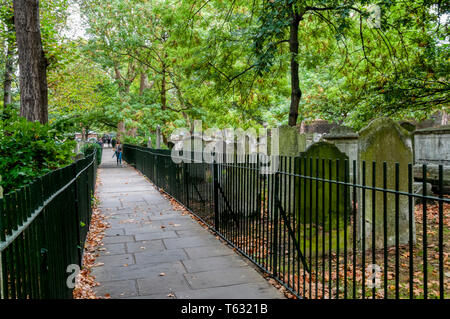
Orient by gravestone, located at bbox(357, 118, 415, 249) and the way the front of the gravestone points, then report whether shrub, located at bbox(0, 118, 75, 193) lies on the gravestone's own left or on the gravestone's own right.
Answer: on the gravestone's own right

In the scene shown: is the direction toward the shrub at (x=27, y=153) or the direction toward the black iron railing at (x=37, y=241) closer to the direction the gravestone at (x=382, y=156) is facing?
the black iron railing

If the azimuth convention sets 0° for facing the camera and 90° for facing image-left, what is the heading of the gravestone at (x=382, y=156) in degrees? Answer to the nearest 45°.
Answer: approximately 0°
